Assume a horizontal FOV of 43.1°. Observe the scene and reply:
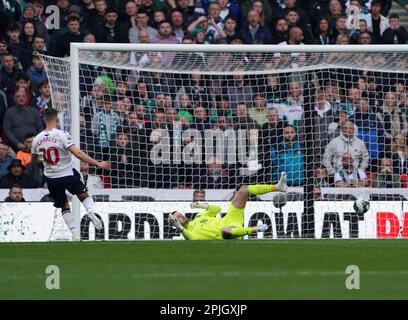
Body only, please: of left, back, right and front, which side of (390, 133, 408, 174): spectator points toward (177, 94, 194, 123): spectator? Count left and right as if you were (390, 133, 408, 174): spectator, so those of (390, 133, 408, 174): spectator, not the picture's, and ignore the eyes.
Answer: right

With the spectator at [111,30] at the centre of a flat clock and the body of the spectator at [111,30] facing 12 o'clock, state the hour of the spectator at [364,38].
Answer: the spectator at [364,38] is roughly at 9 o'clock from the spectator at [111,30].
